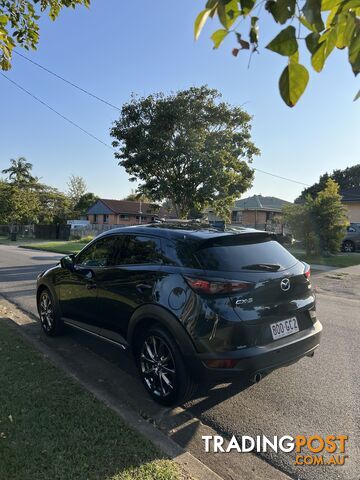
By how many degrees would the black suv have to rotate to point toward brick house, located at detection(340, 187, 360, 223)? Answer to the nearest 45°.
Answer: approximately 90° to its right

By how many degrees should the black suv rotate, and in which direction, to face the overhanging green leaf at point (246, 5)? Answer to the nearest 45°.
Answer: approximately 135° to its left

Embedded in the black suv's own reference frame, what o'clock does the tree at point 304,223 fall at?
The tree is roughly at 2 o'clock from the black suv.

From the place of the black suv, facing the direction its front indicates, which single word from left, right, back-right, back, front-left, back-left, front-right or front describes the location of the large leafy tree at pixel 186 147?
front-right

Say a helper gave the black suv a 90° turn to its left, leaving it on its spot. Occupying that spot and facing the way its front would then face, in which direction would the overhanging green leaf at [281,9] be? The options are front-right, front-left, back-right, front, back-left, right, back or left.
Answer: front-left

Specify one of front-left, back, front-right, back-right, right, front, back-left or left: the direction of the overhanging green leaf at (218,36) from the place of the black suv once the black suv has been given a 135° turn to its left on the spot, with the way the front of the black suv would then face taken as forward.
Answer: front

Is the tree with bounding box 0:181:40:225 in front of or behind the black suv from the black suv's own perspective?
in front

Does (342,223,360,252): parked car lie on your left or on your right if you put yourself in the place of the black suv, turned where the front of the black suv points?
on your right

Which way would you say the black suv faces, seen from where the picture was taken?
facing away from the viewer and to the left of the viewer
